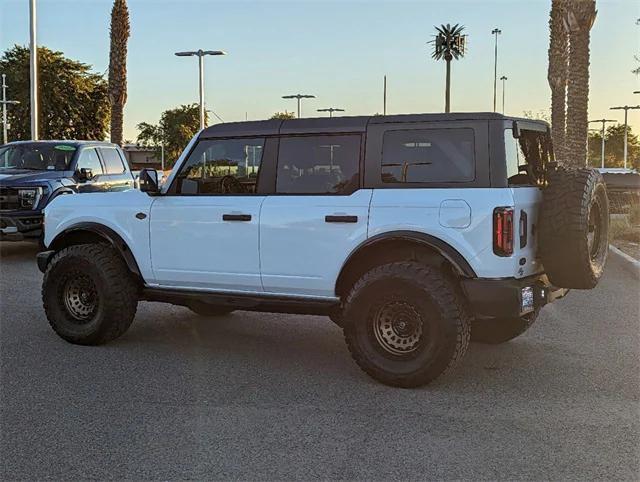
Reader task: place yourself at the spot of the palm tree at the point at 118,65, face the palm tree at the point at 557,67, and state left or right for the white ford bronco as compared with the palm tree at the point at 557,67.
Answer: right

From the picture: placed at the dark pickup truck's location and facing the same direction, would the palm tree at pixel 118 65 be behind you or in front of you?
behind

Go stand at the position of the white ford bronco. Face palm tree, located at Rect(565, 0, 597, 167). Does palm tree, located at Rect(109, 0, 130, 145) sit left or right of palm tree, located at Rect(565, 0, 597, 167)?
left

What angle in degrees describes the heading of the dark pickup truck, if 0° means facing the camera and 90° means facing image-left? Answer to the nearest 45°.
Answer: approximately 45°

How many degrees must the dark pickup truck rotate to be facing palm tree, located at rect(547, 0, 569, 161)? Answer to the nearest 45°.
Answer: approximately 180°

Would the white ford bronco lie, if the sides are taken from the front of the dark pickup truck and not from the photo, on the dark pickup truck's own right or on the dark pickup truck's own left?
on the dark pickup truck's own left

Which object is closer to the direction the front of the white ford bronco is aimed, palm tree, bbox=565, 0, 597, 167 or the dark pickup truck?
the dark pickup truck

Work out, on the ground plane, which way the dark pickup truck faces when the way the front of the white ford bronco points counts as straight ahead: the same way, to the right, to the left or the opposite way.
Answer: to the left

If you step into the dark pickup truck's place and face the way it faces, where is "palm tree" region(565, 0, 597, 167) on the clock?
The palm tree is roughly at 7 o'clock from the dark pickup truck.

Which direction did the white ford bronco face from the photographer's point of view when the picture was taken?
facing away from the viewer and to the left of the viewer
